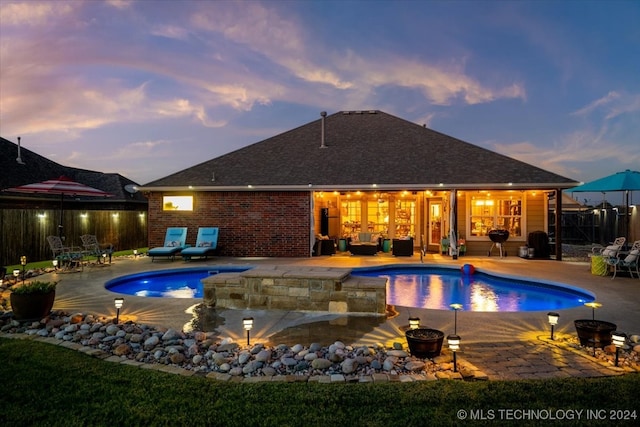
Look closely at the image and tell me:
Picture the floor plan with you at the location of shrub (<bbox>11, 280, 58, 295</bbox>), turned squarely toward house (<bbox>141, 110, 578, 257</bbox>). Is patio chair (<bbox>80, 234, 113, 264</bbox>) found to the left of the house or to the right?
left

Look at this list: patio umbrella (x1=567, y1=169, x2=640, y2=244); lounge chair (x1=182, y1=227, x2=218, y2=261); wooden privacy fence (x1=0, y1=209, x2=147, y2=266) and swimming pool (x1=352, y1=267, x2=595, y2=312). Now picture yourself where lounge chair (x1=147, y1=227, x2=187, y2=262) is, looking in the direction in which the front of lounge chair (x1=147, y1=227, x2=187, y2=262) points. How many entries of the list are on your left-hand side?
3

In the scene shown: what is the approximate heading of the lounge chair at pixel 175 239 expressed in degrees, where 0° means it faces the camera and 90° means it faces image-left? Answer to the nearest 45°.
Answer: approximately 45°

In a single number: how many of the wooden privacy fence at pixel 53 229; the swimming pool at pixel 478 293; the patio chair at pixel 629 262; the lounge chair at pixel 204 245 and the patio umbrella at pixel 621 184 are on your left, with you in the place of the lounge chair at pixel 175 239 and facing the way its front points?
4

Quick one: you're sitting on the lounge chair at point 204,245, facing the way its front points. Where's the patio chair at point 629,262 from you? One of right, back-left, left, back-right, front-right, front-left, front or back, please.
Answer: left

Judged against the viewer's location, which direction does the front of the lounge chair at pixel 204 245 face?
facing the viewer and to the left of the viewer

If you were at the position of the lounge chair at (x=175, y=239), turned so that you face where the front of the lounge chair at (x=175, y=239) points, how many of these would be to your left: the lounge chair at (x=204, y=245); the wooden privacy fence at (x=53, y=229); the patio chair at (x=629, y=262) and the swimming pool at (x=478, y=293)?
3

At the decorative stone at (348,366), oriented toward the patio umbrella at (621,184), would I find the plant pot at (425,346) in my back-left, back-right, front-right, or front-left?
front-right

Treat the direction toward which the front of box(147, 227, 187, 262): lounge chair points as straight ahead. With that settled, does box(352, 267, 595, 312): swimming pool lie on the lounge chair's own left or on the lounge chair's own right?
on the lounge chair's own left
